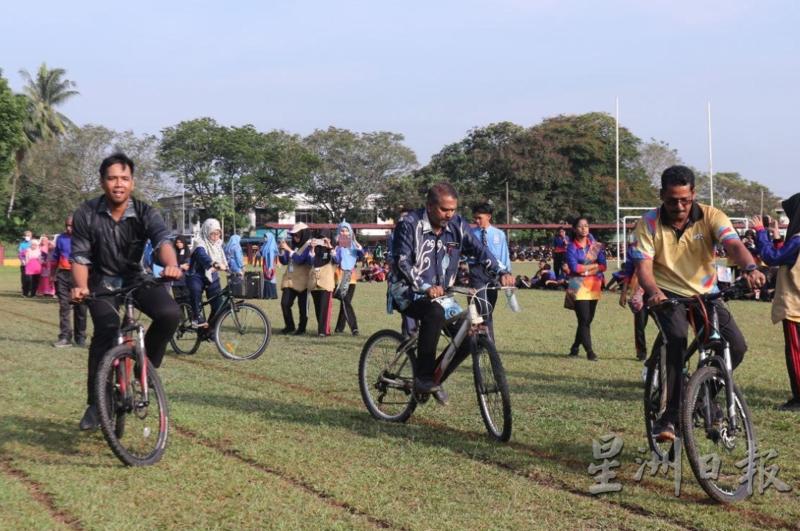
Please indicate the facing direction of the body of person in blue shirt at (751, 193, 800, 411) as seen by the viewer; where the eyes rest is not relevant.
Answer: to the viewer's left

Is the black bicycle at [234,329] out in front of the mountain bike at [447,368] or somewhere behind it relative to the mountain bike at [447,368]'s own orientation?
behind

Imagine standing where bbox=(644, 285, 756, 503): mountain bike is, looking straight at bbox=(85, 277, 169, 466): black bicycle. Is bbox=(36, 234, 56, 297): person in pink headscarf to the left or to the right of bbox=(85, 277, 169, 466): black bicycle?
right

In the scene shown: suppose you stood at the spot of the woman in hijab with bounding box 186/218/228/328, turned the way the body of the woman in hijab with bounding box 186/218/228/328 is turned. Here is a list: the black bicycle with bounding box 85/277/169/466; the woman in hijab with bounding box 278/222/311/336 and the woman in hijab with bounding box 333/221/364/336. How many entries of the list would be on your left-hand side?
2

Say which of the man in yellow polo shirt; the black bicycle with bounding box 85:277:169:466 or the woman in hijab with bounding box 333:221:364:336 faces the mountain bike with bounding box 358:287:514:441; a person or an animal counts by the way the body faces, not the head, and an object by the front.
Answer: the woman in hijab

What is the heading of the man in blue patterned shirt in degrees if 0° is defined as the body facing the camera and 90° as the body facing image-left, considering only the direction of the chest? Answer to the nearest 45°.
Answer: approximately 315°

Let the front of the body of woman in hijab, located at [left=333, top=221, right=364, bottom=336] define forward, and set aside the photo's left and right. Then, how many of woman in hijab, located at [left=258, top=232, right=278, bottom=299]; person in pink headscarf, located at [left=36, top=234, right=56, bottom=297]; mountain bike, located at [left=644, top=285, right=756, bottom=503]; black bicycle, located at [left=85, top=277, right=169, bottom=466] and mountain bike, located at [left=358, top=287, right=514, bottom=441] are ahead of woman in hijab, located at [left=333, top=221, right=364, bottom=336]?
3

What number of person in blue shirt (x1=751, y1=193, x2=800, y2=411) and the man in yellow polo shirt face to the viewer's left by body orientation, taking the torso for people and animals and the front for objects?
1
